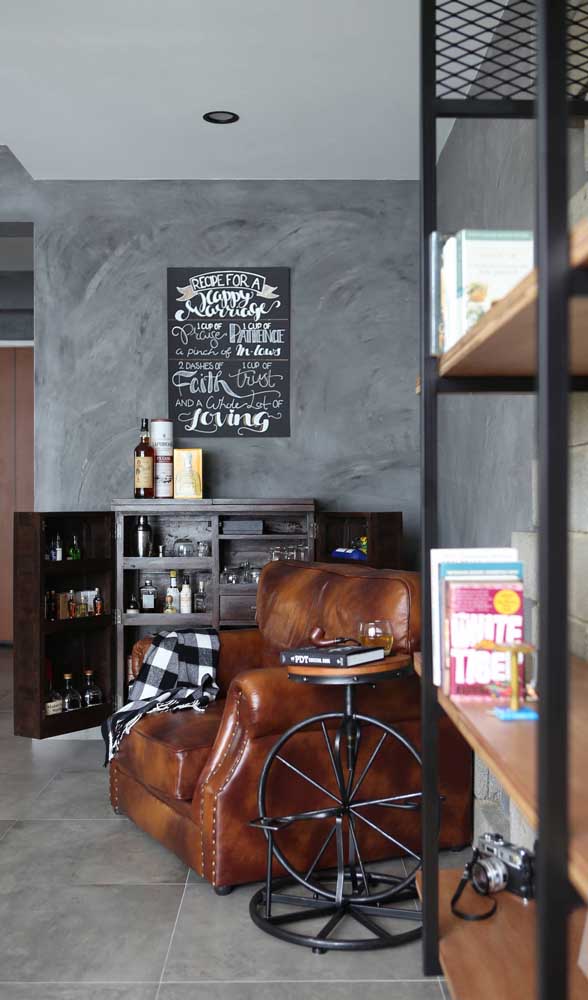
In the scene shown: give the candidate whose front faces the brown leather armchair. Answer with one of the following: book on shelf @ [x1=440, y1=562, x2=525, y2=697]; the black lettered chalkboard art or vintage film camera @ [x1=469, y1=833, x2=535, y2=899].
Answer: the black lettered chalkboard art

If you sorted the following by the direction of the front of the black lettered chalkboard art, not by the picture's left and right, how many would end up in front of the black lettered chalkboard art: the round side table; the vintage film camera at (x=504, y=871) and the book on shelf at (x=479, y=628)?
3

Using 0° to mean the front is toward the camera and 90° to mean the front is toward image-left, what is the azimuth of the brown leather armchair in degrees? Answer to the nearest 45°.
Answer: approximately 45°

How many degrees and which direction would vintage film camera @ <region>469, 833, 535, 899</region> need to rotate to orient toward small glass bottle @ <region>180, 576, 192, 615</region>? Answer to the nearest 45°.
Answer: approximately 90° to its right

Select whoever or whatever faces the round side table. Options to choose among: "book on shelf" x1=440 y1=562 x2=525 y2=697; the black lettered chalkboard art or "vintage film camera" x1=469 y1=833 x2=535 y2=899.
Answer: the black lettered chalkboard art

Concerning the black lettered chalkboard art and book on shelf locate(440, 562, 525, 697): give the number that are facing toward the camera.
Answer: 2

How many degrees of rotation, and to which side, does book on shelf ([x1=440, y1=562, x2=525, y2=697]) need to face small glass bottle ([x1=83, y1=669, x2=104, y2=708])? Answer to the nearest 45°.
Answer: approximately 135° to its right
